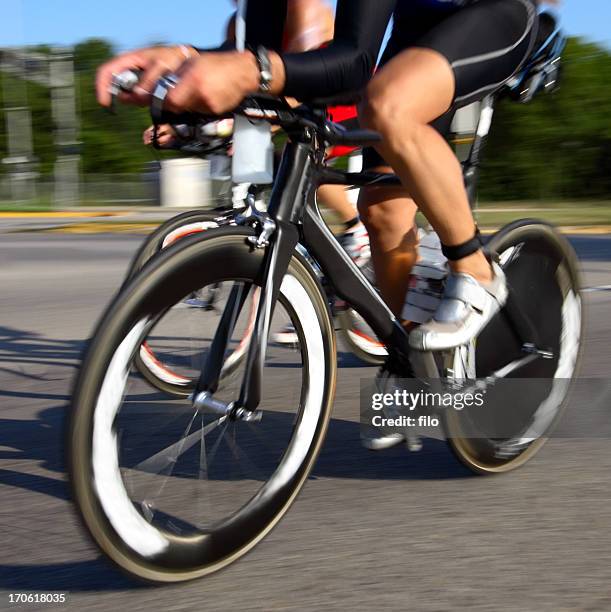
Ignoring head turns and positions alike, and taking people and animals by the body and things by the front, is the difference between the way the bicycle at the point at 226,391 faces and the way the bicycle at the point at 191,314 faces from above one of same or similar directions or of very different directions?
same or similar directions

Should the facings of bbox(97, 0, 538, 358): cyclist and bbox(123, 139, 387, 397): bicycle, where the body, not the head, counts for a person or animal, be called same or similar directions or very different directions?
same or similar directions

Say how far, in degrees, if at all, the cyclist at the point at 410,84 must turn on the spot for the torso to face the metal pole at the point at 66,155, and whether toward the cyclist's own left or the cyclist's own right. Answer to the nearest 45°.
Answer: approximately 135° to the cyclist's own right

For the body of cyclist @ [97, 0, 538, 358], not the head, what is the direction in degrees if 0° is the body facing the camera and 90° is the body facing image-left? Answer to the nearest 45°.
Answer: approximately 45°

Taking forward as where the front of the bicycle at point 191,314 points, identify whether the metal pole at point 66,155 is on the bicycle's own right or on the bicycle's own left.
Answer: on the bicycle's own right
